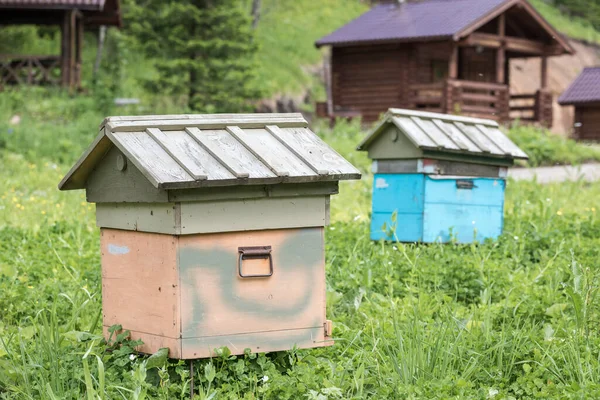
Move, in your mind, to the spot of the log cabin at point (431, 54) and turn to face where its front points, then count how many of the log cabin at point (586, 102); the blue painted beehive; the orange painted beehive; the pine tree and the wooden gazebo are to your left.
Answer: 1

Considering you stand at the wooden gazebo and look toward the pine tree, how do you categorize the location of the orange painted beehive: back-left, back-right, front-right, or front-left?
front-right

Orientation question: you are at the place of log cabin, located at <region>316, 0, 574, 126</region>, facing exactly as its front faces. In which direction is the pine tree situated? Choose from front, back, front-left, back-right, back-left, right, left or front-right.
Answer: right

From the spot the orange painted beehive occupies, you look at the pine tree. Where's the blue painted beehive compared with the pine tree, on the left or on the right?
right

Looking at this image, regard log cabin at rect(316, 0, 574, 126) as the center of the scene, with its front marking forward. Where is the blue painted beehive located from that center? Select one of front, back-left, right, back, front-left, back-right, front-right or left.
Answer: front-right

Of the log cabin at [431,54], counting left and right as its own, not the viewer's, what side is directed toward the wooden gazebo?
right

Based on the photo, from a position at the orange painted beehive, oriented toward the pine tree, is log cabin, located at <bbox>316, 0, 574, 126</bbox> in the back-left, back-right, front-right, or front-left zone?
front-right

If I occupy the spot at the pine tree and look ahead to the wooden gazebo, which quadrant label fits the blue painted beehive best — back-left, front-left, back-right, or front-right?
back-left

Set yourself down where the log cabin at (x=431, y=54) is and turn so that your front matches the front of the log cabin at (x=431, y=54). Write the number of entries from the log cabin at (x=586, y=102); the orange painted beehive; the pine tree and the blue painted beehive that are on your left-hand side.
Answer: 1

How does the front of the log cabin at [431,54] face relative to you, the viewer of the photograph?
facing the viewer and to the right of the viewer
